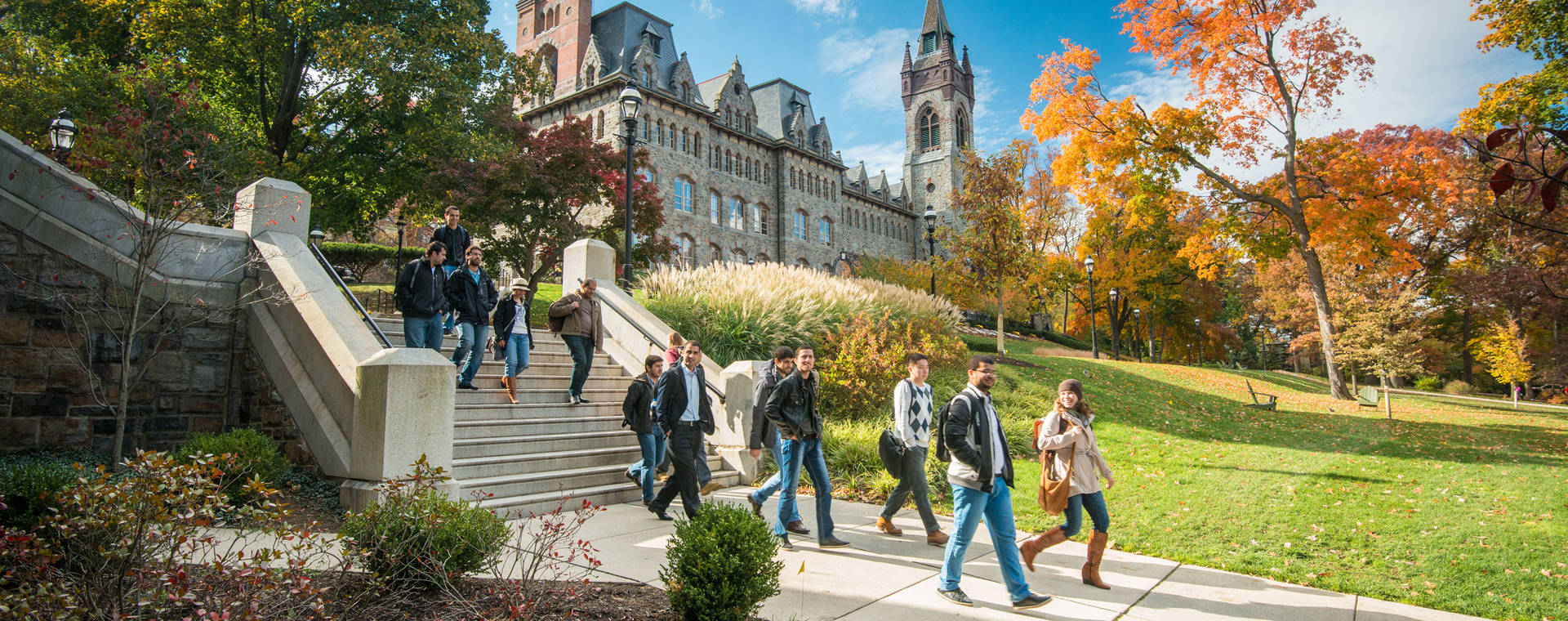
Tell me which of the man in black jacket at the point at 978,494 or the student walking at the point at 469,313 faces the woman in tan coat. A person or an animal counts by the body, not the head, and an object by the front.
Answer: the student walking

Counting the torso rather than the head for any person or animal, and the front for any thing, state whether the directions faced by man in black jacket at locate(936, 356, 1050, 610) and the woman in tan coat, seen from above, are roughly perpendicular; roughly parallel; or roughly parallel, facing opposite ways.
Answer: roughly parallel

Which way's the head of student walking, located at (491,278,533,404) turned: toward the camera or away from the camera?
toward the camera

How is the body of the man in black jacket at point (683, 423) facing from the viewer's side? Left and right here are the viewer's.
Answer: facing the viewer and to the right of the viewer

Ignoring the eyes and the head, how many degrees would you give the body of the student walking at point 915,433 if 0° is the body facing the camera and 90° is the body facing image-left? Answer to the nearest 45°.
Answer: approximately 315°

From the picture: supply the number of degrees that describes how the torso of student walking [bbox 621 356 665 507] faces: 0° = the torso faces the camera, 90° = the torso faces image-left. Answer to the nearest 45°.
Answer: approximately 315°

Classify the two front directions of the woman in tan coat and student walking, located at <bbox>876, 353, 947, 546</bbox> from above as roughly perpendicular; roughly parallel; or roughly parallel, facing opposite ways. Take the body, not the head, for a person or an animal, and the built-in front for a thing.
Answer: roughly parallel

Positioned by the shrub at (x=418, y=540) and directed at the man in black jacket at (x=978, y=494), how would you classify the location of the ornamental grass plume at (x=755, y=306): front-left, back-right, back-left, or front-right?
front-left

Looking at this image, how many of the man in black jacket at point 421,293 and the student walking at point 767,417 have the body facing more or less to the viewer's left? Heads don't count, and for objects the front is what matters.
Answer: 0

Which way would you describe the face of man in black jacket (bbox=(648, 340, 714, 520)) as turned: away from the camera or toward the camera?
toward the camera

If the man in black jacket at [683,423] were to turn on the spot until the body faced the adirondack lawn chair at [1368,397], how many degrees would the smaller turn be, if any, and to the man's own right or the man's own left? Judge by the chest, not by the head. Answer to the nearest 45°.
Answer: approximately 90° to the man's own left

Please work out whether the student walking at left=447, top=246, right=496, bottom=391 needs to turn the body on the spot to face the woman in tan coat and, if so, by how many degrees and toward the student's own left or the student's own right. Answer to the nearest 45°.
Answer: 0° — they already face them

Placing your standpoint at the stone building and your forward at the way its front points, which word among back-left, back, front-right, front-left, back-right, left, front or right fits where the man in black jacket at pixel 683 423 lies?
front-right

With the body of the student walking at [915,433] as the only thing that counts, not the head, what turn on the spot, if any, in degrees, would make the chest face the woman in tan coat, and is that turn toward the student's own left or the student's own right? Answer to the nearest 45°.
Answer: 0° — they already face them

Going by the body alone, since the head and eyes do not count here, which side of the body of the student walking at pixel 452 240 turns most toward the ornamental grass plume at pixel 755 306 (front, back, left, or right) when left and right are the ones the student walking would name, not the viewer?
left

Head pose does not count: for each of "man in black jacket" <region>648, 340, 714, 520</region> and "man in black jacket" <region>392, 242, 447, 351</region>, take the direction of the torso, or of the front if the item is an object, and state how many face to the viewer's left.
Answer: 0

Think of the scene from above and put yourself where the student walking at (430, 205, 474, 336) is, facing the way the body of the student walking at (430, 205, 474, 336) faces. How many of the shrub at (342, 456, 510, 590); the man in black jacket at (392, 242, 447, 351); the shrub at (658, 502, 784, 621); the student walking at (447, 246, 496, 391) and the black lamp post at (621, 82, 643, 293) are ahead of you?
4

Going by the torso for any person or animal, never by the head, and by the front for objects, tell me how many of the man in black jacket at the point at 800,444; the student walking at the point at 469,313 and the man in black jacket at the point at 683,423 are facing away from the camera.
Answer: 0

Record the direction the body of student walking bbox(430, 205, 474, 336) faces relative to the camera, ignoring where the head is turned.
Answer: toward the camera
